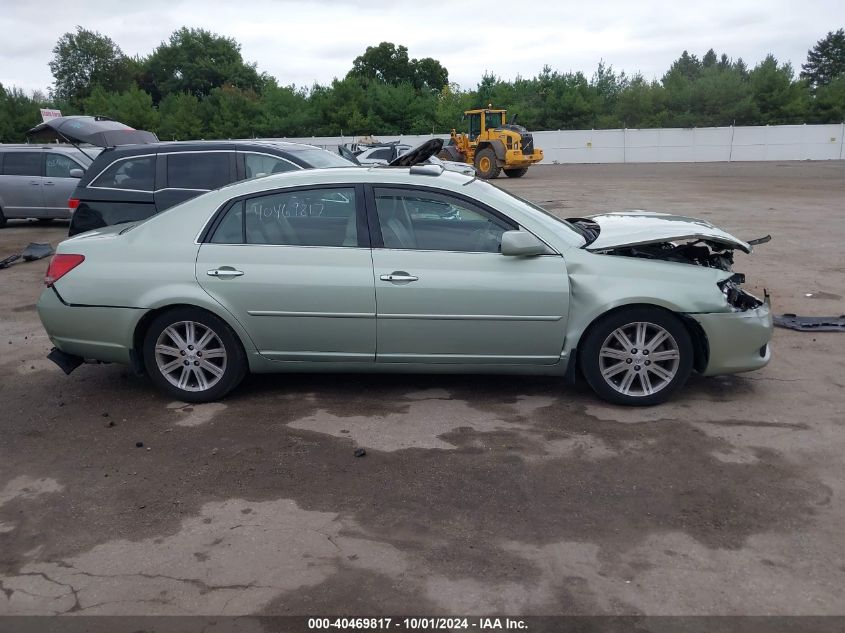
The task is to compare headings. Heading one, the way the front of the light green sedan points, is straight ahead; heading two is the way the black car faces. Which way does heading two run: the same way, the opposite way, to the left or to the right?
the same way

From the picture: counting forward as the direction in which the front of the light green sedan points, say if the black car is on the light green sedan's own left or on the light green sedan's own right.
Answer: on the light green sedan's own left

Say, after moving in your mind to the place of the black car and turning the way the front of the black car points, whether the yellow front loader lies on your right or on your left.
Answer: on your left

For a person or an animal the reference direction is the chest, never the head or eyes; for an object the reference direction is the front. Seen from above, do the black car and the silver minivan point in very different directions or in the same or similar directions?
same or similar directions

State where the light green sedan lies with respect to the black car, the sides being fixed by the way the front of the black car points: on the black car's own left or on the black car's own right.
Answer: on the black car's own right

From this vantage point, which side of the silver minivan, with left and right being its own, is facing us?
right

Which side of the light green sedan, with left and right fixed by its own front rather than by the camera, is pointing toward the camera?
right

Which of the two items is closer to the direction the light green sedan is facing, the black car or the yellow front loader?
the yellow front loader

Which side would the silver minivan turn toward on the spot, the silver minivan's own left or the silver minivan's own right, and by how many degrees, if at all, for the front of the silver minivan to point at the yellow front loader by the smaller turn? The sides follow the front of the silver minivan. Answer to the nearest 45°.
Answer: approximately 45° to the silver minivan's own left

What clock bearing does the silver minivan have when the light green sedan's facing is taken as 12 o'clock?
The silver minivan is roughly at 8 o'clock from the light green sedan.

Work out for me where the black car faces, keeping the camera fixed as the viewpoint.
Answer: facing to the right of the viewer
